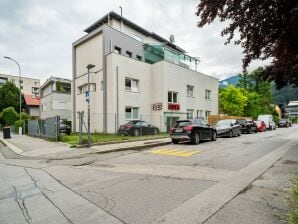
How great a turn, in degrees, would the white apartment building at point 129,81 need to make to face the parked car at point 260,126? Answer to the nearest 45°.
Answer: approximately 45° to its left

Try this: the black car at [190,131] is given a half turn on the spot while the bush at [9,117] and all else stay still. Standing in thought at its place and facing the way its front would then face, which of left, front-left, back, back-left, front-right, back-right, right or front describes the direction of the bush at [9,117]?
right

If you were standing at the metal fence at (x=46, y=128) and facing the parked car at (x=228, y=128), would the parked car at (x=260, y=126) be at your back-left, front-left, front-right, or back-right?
front-left

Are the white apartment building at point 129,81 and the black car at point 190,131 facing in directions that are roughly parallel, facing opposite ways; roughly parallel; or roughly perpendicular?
roughly perpendicular

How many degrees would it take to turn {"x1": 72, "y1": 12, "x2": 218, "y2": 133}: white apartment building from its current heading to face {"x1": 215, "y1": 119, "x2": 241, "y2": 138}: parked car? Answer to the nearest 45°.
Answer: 0° — it already faces it

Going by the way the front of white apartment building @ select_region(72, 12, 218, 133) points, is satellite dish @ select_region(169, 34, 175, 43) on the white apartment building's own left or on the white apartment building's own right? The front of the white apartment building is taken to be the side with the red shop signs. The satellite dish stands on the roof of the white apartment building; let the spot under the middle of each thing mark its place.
on the white apartment building's own left

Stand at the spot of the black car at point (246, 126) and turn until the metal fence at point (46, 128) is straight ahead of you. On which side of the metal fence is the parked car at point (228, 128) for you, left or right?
left

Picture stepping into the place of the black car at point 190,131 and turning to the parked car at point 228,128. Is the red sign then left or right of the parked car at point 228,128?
left
